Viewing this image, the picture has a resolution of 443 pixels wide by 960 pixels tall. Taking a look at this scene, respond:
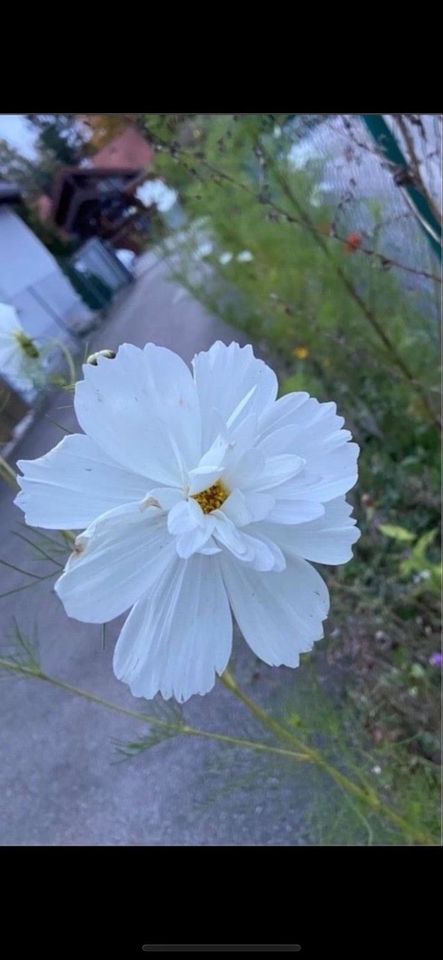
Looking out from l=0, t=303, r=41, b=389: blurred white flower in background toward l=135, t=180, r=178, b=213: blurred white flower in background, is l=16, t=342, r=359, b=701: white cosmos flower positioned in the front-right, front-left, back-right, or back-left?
back-right

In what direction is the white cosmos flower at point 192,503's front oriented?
toward the camera

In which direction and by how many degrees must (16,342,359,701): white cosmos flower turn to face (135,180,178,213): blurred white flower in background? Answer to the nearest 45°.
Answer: approximately 180°
